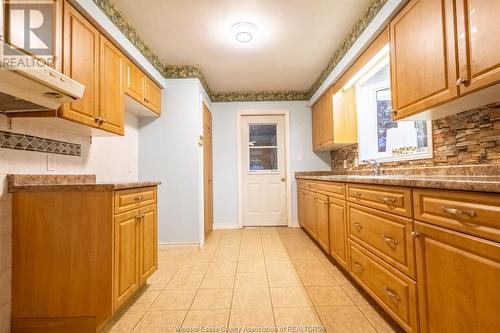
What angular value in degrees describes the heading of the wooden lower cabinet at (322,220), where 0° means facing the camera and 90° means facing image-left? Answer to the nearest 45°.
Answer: approximately 90°

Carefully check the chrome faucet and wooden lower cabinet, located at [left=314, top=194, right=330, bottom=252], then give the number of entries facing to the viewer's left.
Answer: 2

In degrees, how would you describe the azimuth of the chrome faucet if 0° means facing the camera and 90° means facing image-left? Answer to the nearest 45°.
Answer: approximately 90°

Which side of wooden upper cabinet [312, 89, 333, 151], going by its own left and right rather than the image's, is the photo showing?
left

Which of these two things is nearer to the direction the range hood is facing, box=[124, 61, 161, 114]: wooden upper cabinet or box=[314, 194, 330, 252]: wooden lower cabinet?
the wooden lower cabinet

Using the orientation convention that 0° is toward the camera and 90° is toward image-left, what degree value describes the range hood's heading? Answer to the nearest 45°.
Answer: approximately 315°

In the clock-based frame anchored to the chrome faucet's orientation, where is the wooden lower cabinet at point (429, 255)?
The wooden lower cabinet is roughly at 9 o'clock from the chrome faucet.
